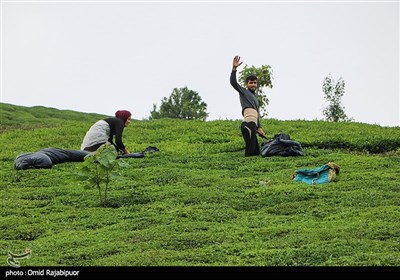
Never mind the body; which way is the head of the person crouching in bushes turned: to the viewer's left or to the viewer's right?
to the viewer's right

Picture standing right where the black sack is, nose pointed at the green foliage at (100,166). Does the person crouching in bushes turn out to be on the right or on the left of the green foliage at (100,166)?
right

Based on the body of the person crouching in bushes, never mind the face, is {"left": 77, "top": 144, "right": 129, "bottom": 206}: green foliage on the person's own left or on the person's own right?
on the person's own right

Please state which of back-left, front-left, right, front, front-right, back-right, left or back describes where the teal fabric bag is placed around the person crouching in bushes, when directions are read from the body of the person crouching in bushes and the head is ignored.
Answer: front-right

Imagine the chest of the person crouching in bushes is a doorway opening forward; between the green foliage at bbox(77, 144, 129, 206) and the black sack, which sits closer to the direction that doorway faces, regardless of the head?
the black sack

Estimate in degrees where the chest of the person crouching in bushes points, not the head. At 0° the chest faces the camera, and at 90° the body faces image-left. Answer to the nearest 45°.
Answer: approximately 270°

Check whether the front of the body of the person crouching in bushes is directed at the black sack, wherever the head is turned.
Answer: yes
